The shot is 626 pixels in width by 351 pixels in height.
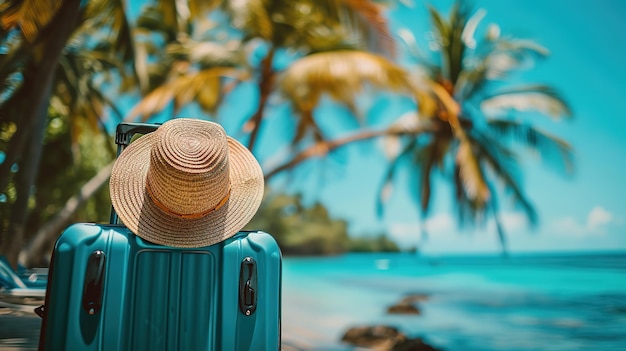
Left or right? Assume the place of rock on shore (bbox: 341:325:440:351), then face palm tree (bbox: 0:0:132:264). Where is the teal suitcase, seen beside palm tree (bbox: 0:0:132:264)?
left

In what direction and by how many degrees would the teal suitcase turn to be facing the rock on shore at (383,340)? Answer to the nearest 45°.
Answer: approximately 135° to its left

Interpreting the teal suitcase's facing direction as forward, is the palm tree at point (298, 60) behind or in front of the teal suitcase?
behind

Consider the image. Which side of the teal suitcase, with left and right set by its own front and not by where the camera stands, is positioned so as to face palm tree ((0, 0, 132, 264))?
back

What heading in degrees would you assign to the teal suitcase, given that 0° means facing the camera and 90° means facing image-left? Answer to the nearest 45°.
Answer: approximately 0°

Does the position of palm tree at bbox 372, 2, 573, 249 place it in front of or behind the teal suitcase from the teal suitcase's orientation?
behind
